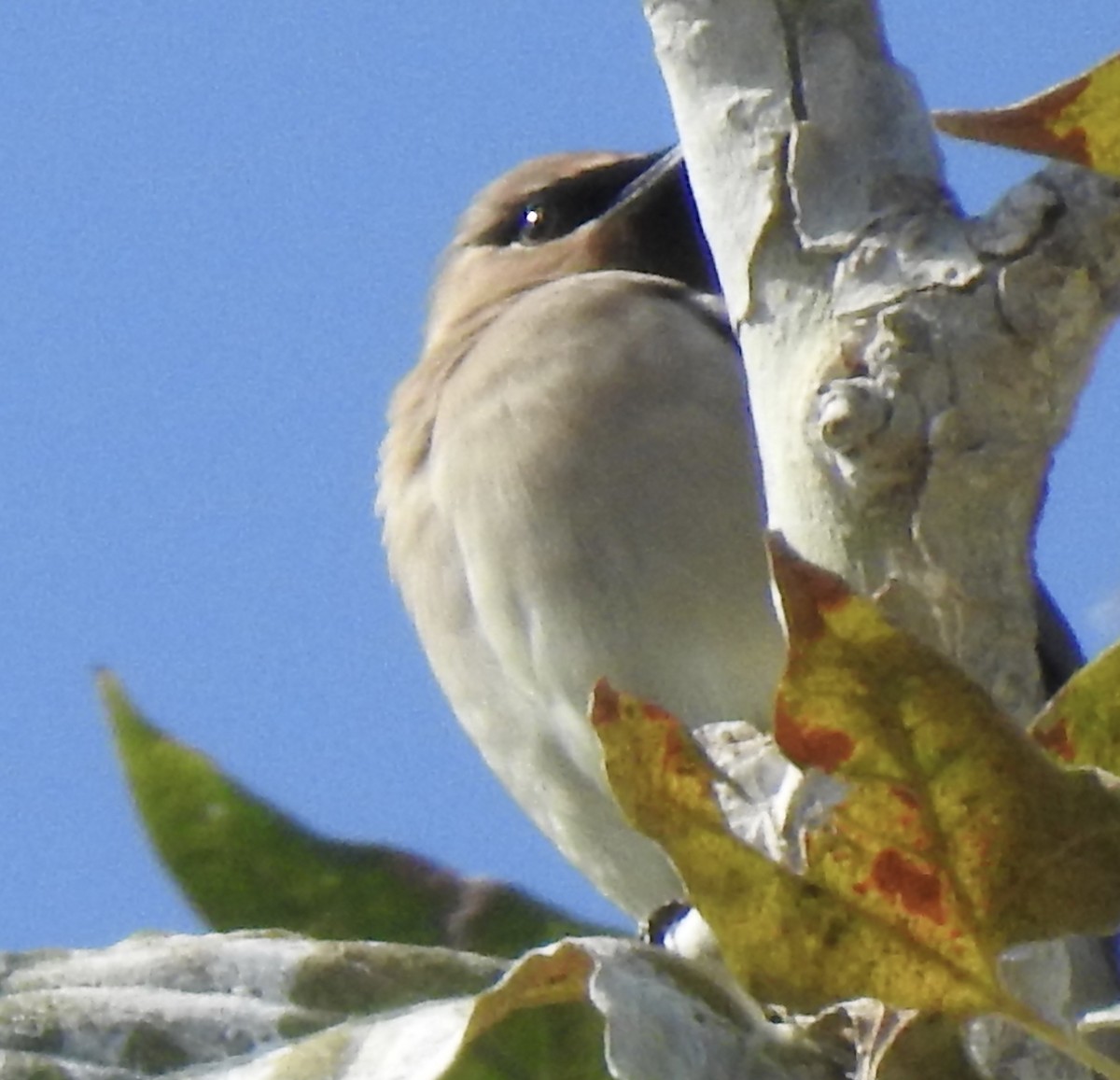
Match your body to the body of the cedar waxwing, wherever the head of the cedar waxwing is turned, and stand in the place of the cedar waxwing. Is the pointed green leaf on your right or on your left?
on your right
